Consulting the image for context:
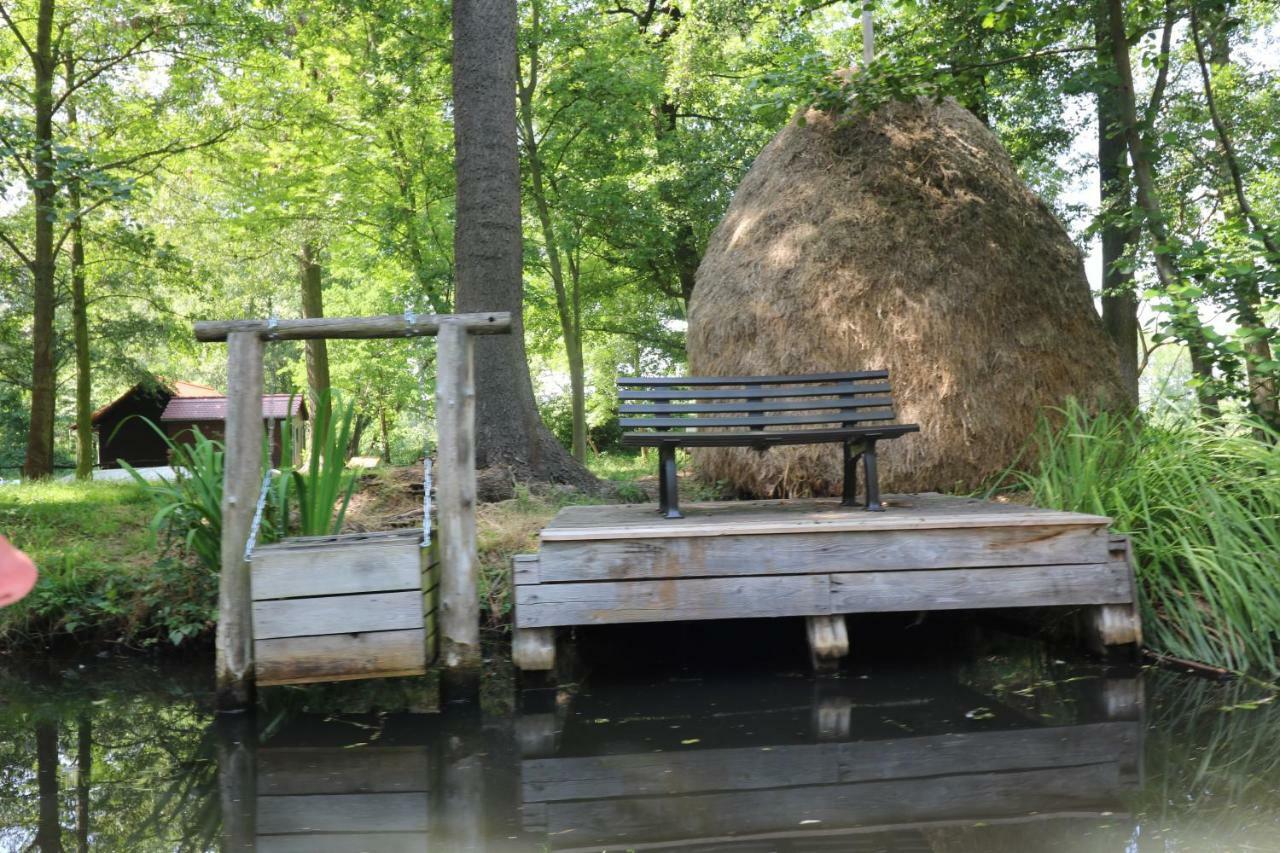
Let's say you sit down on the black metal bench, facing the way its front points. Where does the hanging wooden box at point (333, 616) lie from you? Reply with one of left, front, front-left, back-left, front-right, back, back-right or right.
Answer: front-right

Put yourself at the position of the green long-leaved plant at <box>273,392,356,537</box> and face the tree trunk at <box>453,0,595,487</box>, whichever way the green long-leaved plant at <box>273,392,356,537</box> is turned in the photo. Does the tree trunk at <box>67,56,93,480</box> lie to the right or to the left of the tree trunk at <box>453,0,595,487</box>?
left

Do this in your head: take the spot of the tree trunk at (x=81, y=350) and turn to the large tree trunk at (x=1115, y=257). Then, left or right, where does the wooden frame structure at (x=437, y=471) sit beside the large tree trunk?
right

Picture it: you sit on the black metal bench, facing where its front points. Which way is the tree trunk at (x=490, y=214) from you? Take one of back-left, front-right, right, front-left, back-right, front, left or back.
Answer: back-right

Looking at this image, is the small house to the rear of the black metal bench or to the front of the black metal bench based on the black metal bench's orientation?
to the rear

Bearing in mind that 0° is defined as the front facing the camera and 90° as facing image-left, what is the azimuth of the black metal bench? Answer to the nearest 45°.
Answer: approximately 0°

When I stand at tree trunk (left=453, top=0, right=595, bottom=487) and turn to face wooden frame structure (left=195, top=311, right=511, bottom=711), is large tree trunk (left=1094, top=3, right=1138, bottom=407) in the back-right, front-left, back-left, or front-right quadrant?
back-left

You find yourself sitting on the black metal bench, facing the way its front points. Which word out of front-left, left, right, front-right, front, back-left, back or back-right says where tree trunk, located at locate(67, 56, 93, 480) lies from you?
back-right

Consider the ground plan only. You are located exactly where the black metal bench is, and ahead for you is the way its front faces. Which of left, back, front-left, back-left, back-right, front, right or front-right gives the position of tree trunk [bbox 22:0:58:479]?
back-right

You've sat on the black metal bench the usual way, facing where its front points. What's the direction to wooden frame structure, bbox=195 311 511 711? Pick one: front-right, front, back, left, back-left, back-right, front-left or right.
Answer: front-right

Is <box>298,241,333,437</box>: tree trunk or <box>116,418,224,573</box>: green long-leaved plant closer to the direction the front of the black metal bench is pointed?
the green long-leaved plant

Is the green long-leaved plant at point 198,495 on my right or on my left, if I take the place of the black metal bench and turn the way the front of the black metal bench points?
on my right
